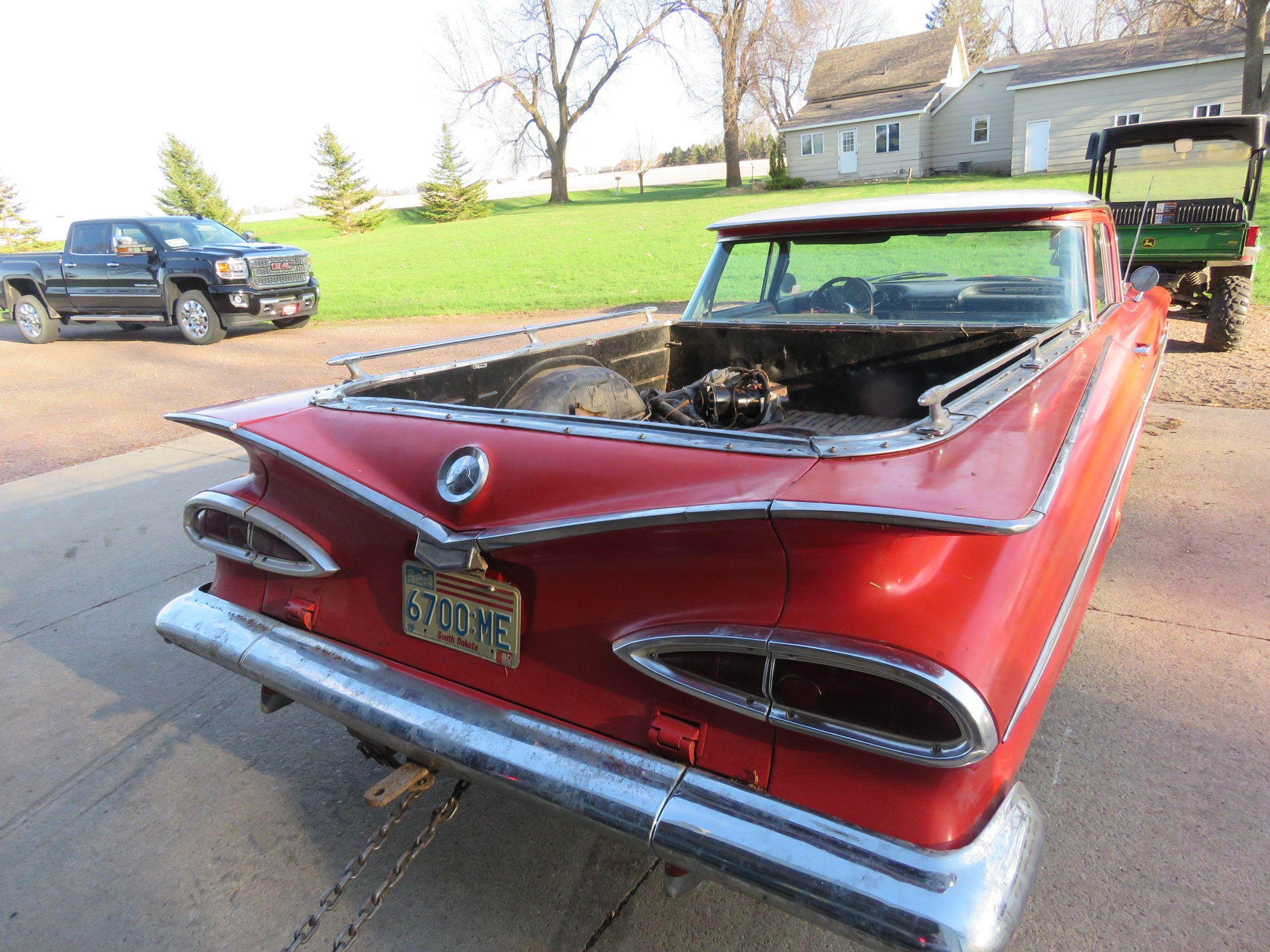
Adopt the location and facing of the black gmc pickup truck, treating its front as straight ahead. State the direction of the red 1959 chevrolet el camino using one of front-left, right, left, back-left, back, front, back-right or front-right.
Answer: front-right

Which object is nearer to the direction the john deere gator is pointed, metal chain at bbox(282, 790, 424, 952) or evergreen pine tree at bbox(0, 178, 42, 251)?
the evergreen pine tree

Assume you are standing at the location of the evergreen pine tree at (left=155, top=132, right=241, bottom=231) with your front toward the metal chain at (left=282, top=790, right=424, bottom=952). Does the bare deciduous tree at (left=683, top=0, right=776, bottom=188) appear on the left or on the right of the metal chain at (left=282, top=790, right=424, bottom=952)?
left

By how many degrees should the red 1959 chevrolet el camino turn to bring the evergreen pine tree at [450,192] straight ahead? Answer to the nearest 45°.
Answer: approximately 45° to its left

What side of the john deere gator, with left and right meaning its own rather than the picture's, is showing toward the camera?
back

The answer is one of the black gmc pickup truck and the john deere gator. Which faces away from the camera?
the john deere gator

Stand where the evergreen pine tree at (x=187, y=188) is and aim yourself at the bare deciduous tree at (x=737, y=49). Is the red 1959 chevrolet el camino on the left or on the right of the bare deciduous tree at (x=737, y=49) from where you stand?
right

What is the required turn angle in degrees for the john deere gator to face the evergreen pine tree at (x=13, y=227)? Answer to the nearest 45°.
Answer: approximately 90° to its left

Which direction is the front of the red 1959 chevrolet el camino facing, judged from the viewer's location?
facing away from the viewer and to the right of the viewer

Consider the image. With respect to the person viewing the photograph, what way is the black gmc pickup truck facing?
facing the viewer and to the right of the viewer

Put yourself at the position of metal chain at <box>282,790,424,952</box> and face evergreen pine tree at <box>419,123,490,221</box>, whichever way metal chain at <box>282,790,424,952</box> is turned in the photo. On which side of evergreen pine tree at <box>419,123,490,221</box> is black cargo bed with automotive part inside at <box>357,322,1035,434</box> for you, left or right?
right

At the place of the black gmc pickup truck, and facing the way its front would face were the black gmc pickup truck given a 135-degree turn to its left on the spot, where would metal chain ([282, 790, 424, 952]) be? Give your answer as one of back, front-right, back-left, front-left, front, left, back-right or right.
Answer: back

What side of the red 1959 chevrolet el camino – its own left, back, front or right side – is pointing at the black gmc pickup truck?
left

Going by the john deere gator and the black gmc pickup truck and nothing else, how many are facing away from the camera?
1
